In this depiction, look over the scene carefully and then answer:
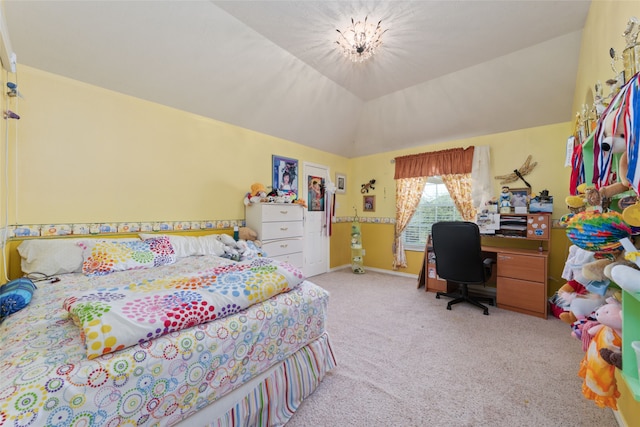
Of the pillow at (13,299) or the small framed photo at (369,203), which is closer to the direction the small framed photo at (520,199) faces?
the pillow

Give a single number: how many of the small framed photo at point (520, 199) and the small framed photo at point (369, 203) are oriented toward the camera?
2

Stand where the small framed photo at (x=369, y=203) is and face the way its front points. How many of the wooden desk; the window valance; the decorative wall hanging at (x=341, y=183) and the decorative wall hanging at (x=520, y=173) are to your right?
1

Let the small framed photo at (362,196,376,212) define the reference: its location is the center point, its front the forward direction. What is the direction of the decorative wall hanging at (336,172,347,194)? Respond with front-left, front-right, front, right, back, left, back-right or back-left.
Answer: right

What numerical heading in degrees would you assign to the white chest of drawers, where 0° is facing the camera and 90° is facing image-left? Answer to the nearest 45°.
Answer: approximately 315°

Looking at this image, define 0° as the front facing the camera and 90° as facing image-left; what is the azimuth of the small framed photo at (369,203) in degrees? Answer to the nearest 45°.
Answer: approximately 0°

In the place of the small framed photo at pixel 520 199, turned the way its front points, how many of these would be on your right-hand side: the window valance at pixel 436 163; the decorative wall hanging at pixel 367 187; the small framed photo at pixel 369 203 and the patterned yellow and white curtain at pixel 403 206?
4

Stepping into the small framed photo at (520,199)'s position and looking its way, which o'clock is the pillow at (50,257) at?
The pillow is roughly at 1 o'clock from the small framed photo.

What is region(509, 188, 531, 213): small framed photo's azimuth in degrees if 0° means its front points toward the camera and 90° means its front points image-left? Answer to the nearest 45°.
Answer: approximately 0°
